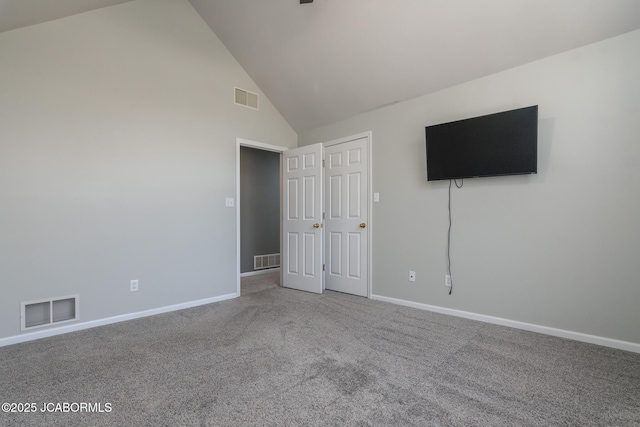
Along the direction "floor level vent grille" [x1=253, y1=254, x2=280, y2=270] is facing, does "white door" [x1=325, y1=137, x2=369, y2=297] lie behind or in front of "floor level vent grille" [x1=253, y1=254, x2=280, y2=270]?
in front

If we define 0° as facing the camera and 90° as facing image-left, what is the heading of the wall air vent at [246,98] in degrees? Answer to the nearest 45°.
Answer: approximately 315°

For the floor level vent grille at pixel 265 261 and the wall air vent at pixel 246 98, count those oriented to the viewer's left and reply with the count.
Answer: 0

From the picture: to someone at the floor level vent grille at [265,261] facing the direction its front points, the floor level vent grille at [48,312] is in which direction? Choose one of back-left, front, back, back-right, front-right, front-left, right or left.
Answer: right

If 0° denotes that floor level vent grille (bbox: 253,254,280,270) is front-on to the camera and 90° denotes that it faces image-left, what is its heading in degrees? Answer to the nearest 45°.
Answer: approximately 315°

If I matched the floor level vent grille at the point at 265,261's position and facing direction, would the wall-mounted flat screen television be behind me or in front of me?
in front

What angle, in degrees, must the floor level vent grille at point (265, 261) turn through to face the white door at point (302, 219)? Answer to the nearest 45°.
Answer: approximately 45° to its right
